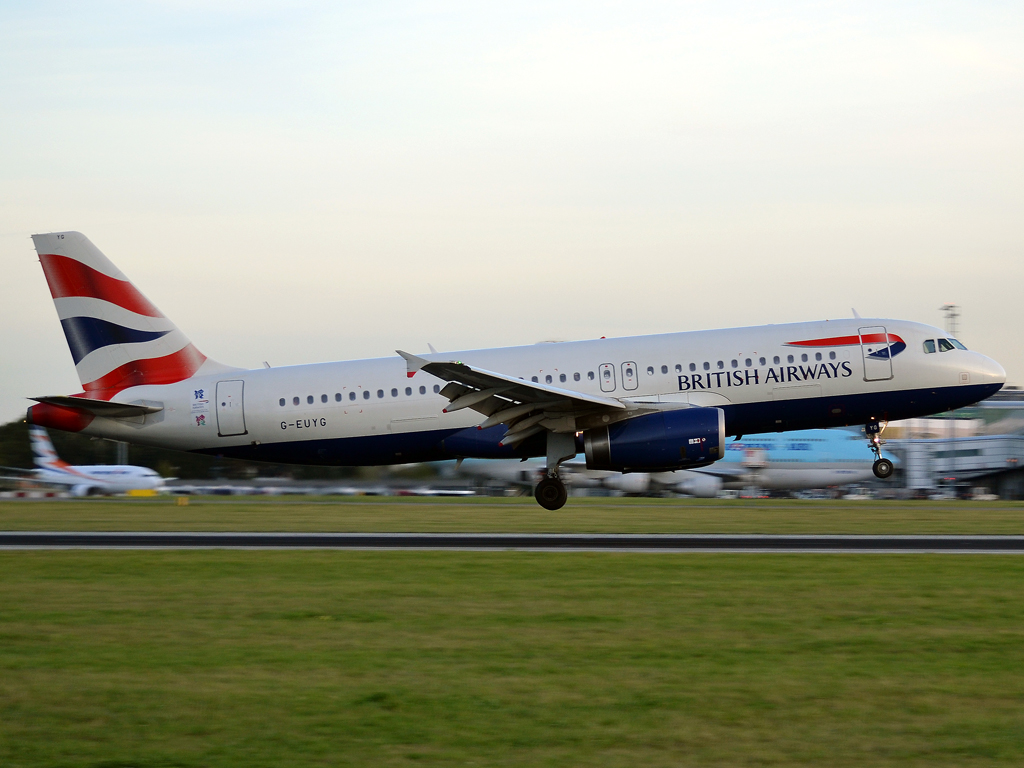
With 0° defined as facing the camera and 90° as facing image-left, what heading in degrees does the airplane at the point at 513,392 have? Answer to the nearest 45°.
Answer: approximately 270°
